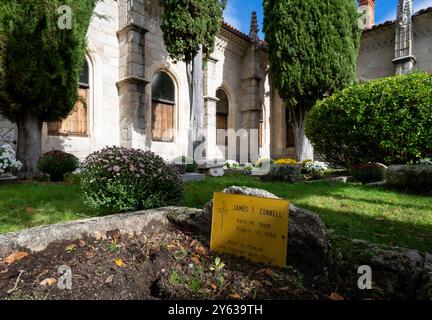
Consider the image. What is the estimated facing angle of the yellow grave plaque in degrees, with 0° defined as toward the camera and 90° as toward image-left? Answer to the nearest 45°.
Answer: approximately 45°

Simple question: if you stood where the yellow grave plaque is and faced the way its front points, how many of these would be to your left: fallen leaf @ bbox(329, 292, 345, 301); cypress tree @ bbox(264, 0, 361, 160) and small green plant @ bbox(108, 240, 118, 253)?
1

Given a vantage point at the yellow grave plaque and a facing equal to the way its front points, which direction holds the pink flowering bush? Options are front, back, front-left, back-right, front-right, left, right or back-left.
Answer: right

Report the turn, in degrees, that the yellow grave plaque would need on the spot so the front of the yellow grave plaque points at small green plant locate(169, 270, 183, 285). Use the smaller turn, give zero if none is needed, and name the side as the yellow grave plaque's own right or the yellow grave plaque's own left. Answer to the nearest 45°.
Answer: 0° — it already faces it

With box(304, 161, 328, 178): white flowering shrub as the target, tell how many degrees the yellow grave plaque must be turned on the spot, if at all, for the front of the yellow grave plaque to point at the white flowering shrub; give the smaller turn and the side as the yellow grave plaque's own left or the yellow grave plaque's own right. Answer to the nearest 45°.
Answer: approximately 135° to the yellow grave plaque's own right

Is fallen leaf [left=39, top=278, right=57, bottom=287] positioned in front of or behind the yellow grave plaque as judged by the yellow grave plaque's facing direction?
in front

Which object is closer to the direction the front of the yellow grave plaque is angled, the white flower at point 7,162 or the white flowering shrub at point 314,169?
the white flower

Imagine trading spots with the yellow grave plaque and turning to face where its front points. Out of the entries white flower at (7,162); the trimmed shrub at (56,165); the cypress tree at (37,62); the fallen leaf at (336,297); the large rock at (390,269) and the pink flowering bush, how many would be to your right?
4

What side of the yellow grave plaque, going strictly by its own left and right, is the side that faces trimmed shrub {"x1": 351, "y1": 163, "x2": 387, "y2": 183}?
back

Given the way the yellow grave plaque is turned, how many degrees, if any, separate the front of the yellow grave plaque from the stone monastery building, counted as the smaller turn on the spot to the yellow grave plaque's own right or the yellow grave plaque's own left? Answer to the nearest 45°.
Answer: approximately 135° to the yellow grave plaque's own right

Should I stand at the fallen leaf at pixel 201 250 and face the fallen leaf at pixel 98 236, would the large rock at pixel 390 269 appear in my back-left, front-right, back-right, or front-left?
back-left

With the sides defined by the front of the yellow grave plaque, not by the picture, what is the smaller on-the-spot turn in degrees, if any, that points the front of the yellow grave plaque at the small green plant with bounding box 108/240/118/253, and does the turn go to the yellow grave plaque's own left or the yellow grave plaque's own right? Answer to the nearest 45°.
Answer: approximately 45° to the yellow grave plaque's own right

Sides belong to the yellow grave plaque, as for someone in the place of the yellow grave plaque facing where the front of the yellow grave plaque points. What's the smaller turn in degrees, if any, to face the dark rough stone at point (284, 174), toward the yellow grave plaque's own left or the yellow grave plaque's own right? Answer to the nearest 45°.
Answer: approximately 135° to the yellow grave plaque's own right

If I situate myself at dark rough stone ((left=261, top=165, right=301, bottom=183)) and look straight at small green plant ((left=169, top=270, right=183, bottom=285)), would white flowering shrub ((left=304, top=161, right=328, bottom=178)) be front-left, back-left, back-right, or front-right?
back-left

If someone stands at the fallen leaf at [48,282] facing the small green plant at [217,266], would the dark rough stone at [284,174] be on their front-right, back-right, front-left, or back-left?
front-left
